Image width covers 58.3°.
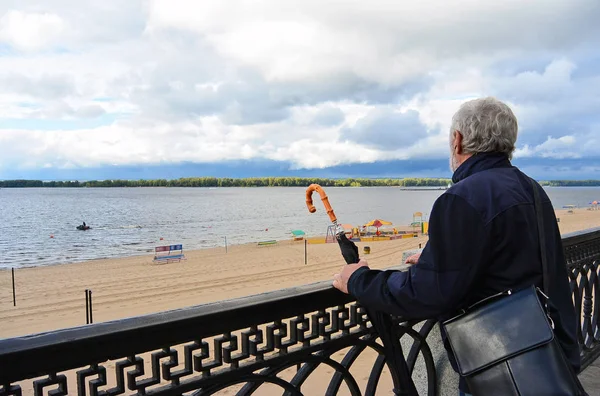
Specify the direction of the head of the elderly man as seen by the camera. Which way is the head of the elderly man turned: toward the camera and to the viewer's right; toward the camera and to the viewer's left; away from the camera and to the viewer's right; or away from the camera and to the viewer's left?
away from the camera and to the viewer's left

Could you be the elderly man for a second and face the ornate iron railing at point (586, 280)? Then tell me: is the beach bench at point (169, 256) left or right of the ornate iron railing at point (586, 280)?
left

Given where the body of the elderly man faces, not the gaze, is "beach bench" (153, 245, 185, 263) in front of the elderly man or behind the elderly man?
in front

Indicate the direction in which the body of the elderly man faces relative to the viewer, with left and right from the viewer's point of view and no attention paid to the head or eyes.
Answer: facing away from the viewer and to the left of the viewer

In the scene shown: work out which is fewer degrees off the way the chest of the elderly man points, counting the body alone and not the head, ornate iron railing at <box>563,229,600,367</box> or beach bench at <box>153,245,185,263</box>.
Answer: the beach bench
